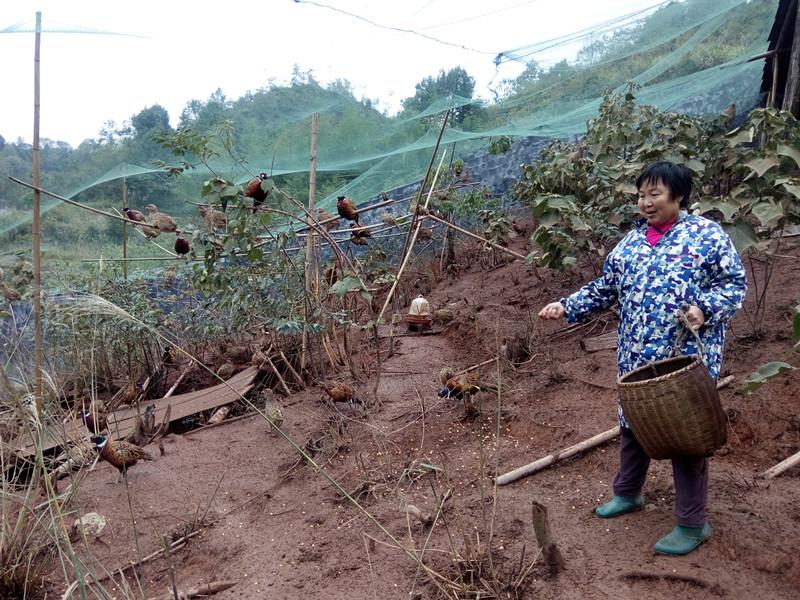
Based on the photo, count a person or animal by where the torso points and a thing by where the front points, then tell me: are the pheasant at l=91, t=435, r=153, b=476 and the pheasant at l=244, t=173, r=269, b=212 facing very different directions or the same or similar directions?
very different directions

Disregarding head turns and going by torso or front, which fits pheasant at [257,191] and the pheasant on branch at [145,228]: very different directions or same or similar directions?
very different directions

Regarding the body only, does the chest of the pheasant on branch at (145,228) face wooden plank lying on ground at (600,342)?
no

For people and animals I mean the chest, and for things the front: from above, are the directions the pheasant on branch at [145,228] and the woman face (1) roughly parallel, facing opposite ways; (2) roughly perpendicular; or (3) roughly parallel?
roughly parallel

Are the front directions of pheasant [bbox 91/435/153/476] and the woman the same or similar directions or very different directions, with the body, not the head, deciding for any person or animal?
same or similar directions

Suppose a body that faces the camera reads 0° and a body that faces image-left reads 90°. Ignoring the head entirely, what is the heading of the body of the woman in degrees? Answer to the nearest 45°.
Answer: approximately 45°

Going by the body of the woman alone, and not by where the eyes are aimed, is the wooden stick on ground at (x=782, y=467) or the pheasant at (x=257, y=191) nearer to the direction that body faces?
the pheasant

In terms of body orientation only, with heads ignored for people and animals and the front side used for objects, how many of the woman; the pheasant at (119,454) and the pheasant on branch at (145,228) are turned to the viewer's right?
0

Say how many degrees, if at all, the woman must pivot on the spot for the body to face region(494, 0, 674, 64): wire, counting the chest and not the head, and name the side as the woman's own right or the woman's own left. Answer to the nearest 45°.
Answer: approximately 135° to the woman's own right

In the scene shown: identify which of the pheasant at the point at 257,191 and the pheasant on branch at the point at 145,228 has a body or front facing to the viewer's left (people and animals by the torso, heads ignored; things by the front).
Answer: the pheasant on branch

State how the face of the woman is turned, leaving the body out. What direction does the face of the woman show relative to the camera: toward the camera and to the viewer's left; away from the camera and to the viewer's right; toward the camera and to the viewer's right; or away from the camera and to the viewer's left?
toward the camera and to the viewer's left

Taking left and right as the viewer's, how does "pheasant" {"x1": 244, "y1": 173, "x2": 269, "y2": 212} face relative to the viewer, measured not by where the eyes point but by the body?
facing to the right of the viewer

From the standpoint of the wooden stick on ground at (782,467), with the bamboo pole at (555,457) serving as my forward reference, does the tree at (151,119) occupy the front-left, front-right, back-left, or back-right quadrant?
front-right

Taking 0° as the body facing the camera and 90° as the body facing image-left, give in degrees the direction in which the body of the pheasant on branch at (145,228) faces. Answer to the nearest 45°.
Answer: approximately 90°

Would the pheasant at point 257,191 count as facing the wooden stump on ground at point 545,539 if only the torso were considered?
no

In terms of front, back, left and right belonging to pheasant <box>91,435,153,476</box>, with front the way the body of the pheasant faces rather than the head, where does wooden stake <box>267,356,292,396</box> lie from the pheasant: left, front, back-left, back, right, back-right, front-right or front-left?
back-right

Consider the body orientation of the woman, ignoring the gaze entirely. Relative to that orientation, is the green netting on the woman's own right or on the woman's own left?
on the woman's own right
